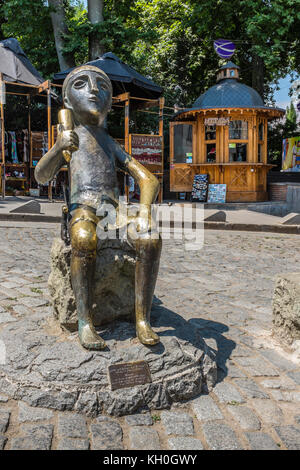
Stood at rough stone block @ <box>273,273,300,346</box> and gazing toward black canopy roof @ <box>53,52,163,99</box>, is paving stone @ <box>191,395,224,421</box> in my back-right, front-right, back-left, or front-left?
back-left

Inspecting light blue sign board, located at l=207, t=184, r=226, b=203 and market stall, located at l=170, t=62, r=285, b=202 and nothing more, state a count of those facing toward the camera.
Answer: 2

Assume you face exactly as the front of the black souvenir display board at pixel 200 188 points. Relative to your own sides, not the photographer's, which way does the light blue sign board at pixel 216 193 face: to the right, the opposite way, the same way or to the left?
the same way

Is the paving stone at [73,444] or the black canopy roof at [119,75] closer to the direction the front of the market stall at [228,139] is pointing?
the paving stone

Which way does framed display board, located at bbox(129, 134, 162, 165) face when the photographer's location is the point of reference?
facing the viewer

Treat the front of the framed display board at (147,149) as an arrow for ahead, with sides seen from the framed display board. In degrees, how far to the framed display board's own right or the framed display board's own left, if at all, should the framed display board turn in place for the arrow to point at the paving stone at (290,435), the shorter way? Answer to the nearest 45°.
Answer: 0° — it already faces it

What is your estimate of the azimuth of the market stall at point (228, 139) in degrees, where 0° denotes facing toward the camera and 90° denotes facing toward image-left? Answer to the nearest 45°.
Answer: approximately 0°

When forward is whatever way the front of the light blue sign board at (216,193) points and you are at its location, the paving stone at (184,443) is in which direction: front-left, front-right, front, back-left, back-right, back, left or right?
front

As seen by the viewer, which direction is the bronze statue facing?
toward the camera

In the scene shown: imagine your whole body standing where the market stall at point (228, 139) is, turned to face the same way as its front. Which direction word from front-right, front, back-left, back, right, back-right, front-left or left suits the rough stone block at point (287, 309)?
front

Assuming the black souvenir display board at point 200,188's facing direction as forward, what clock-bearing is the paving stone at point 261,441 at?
The paving stone is roughly at 12 o'clock from the black souvenir display board.

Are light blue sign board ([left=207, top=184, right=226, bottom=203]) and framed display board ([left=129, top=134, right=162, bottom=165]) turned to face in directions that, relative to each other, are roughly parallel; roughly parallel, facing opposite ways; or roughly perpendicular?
roughly parallel

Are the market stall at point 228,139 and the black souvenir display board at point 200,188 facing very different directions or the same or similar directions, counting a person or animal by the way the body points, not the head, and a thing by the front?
same or similar directions

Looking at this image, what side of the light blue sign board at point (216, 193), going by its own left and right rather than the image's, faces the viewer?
front

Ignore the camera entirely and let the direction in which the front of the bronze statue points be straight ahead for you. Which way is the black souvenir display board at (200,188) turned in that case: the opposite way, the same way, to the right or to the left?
the same way

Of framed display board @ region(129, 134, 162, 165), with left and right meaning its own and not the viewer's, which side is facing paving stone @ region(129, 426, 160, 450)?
front

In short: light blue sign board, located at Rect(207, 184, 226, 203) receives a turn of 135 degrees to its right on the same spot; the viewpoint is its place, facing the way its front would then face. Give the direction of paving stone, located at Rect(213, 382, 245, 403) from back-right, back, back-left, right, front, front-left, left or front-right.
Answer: back-left

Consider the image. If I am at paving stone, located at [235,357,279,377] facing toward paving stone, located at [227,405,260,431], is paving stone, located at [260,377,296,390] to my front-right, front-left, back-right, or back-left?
front-left

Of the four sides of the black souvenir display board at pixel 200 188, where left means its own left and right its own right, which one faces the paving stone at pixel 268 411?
front
